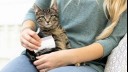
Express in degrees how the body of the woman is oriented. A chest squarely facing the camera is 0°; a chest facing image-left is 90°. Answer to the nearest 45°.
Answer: approximately 45°

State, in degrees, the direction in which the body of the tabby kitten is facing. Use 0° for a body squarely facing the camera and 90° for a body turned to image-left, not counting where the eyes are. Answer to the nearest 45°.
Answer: approximately 45°

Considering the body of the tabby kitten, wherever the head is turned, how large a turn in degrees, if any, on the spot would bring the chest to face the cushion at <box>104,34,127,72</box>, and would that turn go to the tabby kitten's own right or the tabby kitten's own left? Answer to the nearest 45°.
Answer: approximately 90° to the tabby kitten's own left
